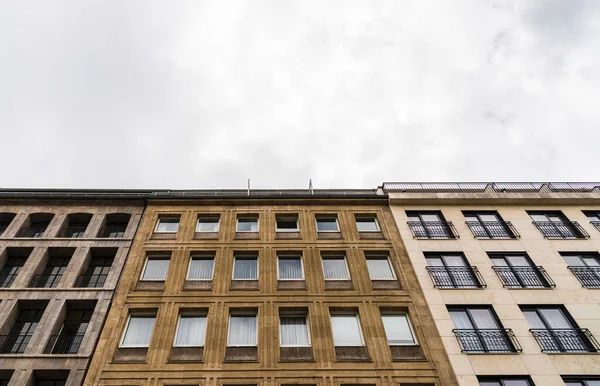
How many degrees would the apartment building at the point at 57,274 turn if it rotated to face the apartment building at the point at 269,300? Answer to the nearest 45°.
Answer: approximately 45° to its left

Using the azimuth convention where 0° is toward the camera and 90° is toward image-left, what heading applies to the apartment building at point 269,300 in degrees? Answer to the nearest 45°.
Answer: approximately 0°

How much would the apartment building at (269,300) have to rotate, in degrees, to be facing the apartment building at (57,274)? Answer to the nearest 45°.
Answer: approximately 90° to its right

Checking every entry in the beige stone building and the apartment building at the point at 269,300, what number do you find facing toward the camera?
2

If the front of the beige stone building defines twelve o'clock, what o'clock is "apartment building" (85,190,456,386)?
The apartment building is roughly at 2 o'clock from the beige stone building.

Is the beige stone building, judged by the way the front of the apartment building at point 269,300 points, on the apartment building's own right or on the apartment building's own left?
on the apartment building's own left
